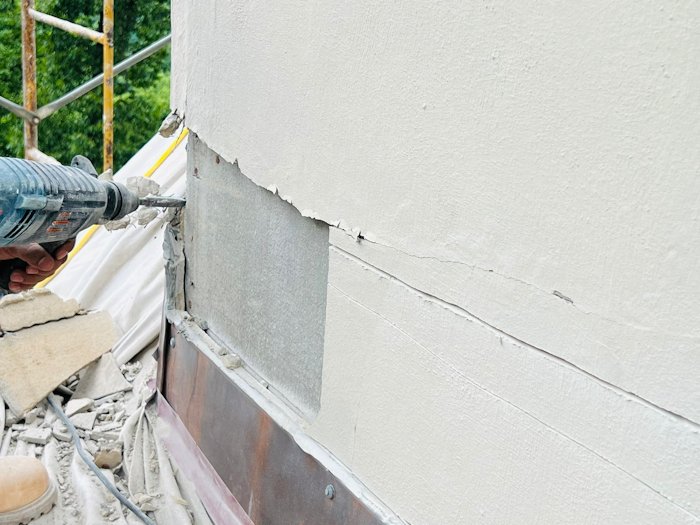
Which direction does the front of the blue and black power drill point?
to the viewer's right
